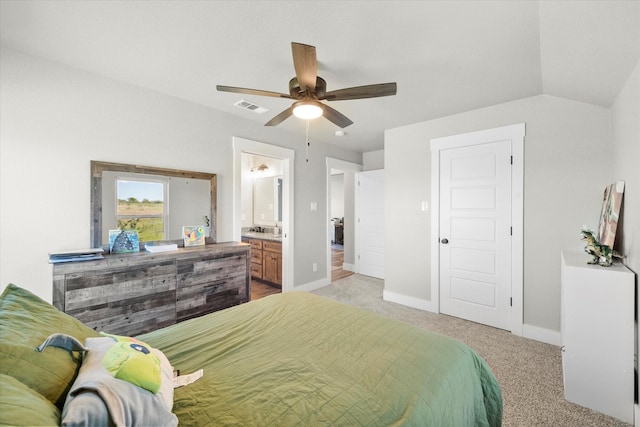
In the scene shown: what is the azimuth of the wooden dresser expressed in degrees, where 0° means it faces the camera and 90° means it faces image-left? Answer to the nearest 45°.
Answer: approximately 315°

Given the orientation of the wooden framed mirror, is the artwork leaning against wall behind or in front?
in front

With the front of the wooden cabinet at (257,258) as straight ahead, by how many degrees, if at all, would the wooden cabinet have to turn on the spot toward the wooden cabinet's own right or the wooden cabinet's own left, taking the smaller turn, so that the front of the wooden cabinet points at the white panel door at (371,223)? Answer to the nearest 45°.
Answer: approximately 135° to the wooden cabinet's own left

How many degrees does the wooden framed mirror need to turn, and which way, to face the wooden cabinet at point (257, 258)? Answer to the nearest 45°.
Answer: approximately 90° to its left

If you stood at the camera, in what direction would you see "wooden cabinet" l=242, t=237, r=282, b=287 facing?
facing the viewer and to the left of the viewer

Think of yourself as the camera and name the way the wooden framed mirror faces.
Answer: facing the viewer and to the right of the viewer

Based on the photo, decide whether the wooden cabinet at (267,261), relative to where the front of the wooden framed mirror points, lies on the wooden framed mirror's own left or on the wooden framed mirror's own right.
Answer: on the wooden framed mirror's own left

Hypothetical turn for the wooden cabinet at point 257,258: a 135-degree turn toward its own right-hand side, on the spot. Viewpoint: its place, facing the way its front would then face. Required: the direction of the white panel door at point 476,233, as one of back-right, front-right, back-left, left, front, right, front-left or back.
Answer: back-right

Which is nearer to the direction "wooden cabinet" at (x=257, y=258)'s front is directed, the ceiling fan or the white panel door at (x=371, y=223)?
the ceiling fan

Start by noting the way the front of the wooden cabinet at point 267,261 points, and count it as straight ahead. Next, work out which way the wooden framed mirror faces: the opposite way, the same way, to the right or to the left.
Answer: to the left

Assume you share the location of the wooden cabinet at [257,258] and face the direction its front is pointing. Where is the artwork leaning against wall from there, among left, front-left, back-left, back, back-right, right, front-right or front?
left

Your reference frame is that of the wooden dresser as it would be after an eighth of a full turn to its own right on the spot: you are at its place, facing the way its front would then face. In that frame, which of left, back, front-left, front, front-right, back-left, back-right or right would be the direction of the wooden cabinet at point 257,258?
back-left
